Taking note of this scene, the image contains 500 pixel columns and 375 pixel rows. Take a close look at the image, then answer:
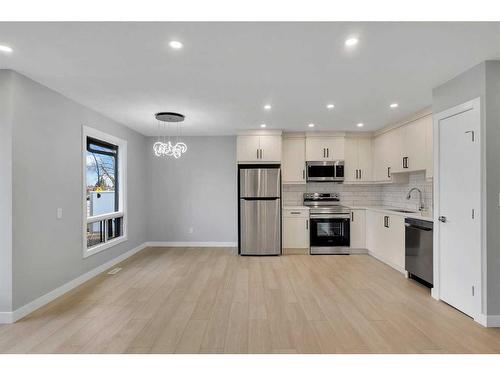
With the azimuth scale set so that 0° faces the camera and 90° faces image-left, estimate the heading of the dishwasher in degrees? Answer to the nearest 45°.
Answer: approximately 45°

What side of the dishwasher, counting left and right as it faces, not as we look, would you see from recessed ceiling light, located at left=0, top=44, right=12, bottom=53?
front

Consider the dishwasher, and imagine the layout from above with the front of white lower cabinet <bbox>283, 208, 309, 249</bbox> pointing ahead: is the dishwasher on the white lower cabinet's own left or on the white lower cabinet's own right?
on the white lower cabinet's own left

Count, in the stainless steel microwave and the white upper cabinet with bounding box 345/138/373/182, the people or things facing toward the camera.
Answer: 2

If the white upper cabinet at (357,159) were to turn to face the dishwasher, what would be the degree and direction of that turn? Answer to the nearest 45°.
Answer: approximately 45° to its left

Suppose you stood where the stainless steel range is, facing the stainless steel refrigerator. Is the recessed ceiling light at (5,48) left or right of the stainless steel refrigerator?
left

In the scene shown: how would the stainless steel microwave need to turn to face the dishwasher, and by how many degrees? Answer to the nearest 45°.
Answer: approximately 45° to its left
